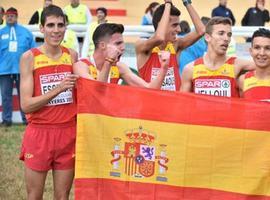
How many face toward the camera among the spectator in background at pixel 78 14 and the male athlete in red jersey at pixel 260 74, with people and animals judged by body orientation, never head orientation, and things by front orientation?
2

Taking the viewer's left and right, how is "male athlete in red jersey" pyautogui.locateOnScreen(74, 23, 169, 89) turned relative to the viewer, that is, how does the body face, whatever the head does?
facing the viewer and to the right of the viewer

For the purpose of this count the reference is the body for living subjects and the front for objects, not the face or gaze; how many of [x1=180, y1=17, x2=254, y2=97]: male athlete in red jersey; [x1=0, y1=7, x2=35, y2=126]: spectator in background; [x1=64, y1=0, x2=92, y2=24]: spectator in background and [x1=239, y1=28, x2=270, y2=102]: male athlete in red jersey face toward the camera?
4

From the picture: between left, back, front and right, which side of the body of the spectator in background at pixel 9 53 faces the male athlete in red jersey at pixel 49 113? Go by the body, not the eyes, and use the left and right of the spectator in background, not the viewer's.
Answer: front

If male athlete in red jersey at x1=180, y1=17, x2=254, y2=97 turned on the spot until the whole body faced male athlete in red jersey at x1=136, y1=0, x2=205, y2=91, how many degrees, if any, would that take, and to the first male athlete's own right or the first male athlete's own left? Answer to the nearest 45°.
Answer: approximately 135° to the first male athlete's own right

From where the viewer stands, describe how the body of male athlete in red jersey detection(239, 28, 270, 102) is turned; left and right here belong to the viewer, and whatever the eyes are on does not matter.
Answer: facing the viewer

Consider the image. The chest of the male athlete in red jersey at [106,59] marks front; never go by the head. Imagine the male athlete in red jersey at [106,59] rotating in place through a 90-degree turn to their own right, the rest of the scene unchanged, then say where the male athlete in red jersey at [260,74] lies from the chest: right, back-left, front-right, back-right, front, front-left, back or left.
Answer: back-left

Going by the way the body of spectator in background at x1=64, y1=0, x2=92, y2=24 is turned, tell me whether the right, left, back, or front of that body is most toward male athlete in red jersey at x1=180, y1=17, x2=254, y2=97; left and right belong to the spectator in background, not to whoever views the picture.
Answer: front

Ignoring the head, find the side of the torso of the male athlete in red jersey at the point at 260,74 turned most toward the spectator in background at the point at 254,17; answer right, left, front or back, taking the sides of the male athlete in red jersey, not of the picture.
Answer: back

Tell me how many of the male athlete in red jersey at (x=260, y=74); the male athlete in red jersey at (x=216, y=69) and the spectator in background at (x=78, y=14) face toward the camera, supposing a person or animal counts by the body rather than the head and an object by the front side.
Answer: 3

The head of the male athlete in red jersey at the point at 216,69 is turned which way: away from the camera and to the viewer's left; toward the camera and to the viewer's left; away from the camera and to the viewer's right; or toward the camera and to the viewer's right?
toward the camera and to the viewer's right

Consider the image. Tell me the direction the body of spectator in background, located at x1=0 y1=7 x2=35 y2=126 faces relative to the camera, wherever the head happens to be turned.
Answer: toward the camera

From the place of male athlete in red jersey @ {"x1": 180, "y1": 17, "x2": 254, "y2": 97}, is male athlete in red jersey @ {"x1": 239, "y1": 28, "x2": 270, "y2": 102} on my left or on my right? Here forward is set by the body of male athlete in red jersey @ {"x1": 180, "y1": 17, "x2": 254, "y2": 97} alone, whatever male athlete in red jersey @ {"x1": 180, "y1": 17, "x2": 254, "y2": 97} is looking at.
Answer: on my left

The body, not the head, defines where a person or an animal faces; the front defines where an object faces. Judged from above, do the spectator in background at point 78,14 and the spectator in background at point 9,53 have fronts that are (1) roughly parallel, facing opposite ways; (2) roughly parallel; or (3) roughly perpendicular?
roughly parallel
